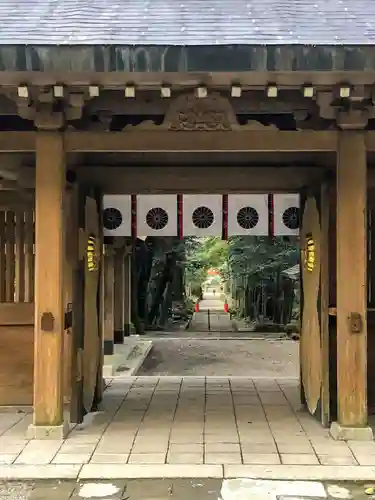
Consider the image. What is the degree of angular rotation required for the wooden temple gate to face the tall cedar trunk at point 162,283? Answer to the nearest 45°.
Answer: approximately 180°

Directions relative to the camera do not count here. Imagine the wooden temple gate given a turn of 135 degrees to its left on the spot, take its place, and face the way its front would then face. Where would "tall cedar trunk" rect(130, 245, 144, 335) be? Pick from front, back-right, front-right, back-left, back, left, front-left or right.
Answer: front-left

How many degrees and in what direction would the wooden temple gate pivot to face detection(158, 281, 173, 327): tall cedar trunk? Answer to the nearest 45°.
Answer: approximately 180°

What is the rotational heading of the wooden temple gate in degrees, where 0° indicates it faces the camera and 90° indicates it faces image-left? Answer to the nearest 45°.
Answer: approximately 0°

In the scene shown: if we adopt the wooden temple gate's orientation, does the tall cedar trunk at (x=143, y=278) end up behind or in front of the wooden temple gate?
behind
